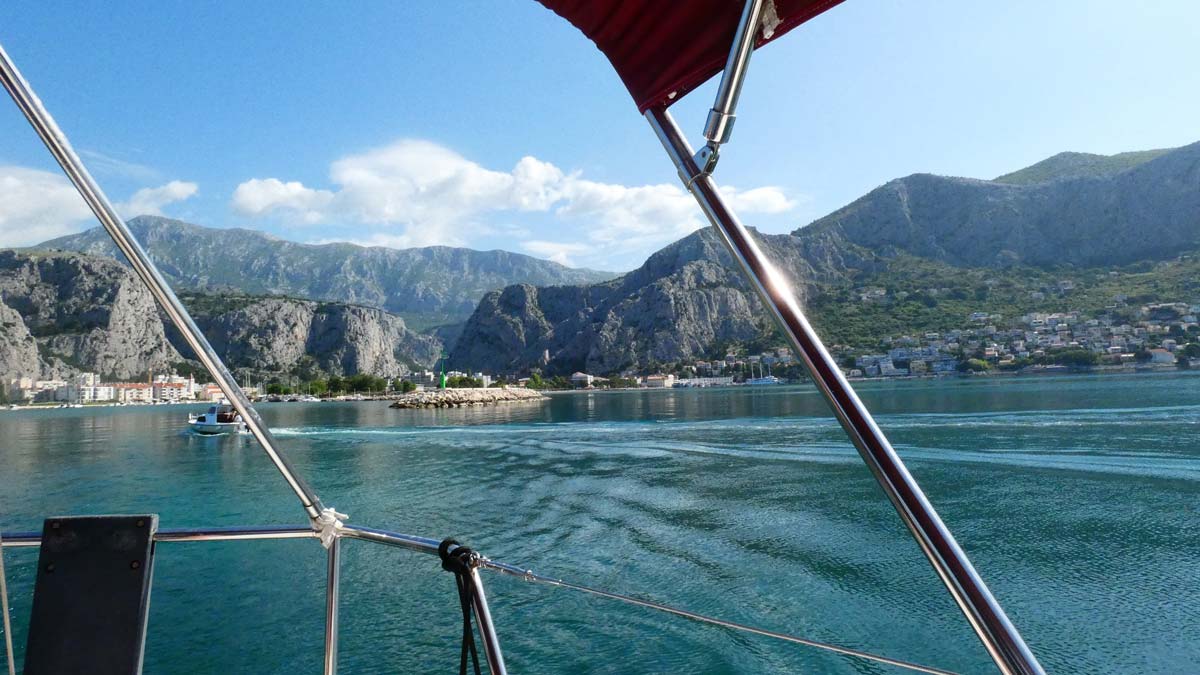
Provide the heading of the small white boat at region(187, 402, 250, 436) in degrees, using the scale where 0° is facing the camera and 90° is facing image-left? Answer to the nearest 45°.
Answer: approximately 90°
